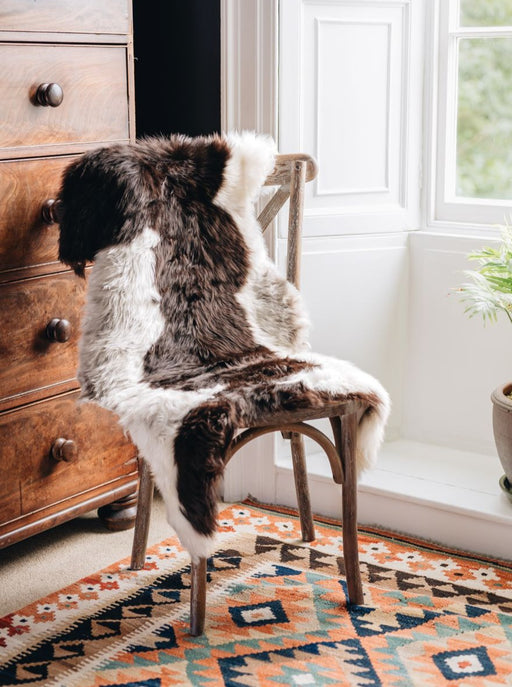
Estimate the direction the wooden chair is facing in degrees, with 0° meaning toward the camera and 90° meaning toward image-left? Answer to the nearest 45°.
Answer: approximately 315°

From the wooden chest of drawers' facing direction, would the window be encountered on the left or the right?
on its left

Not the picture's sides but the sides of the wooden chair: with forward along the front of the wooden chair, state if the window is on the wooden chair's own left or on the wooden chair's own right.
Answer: on the wooden chair's own left
